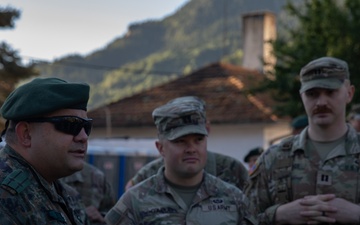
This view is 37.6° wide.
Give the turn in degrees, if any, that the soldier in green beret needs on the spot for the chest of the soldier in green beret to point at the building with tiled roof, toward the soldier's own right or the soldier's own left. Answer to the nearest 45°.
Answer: approximately 135° to the soldier's own left

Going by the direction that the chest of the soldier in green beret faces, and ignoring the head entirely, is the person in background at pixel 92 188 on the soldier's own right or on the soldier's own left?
on the soldier's own left

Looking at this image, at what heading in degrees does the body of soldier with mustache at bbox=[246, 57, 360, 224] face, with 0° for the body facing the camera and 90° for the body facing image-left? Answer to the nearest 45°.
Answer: approximately 0°

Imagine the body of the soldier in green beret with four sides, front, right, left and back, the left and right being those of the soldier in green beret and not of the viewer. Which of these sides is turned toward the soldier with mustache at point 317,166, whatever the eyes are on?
left

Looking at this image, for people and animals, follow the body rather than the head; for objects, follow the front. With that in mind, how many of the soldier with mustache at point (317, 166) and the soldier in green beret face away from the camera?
0

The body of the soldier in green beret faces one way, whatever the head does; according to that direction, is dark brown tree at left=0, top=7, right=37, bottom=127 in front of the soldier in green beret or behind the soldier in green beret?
behind
